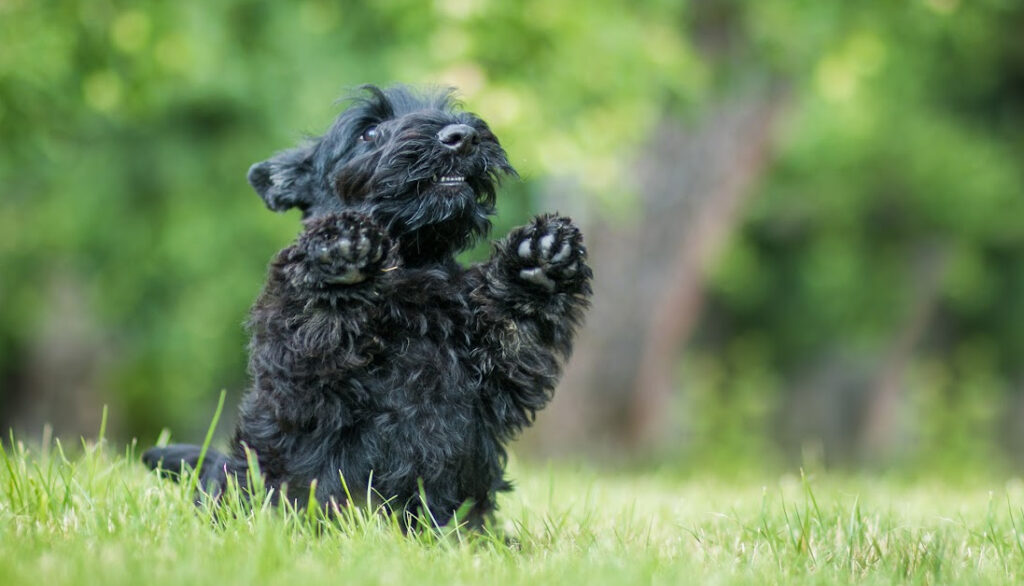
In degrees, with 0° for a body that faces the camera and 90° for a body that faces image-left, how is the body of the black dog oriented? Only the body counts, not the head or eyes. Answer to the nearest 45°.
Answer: approximately 315°
